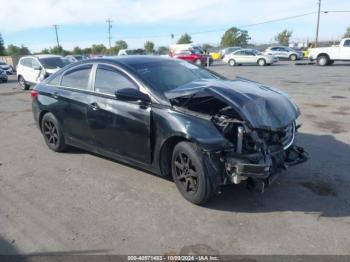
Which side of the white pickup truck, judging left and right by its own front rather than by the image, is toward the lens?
right

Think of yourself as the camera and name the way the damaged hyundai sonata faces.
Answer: facing the viewer and to the right of the viewer

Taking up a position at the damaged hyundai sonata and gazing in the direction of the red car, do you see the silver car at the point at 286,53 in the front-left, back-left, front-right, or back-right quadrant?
front-right

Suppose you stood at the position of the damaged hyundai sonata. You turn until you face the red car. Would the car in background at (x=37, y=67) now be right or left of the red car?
left

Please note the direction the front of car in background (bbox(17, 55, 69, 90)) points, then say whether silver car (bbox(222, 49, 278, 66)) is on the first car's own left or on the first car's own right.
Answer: on the first car's own left

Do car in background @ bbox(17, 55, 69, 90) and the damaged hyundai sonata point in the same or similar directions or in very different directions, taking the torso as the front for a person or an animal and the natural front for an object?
same or similar directions

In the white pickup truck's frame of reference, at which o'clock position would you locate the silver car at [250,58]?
The silver car is roughly at 7 o'clock from the white pickup truck.

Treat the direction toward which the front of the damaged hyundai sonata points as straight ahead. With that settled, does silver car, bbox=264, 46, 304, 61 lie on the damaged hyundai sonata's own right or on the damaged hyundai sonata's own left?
on the damaged hyundai sonata's own left
